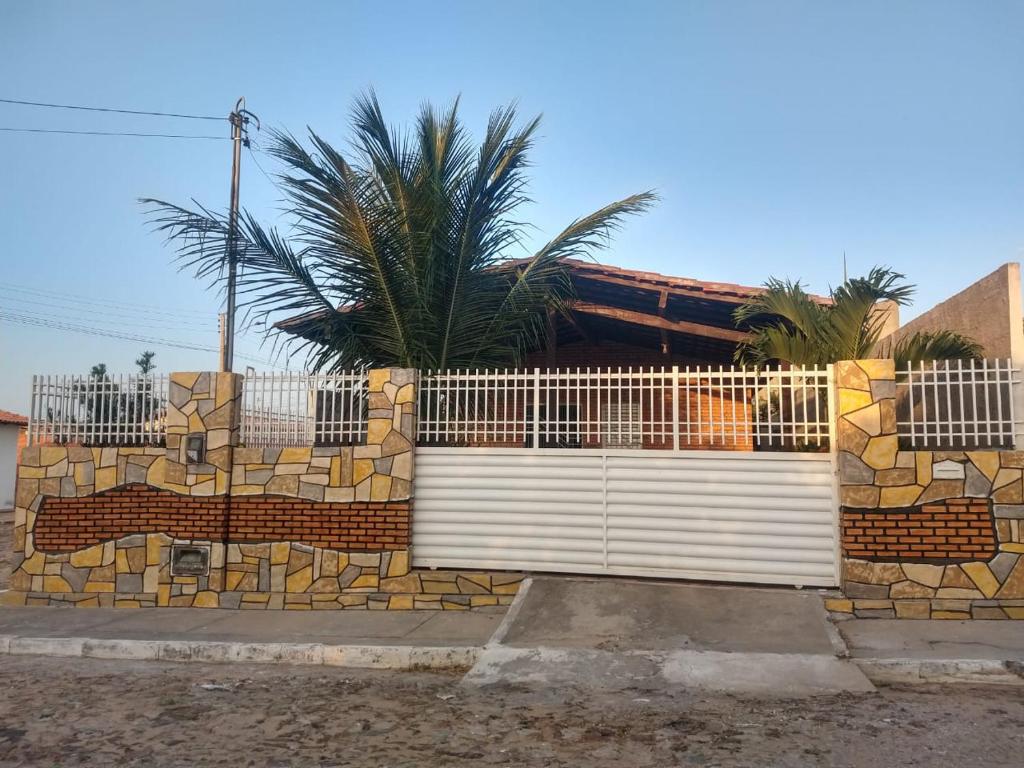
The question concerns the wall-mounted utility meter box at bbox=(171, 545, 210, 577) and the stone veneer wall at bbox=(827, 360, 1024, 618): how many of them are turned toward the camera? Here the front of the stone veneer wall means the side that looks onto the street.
2

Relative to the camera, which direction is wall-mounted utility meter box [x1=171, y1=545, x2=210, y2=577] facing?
toward the camera

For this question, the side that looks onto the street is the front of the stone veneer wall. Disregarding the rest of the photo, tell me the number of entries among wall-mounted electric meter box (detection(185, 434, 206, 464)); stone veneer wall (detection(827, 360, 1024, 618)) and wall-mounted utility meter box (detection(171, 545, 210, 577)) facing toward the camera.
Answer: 3

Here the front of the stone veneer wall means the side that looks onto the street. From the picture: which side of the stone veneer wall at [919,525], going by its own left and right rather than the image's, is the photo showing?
front

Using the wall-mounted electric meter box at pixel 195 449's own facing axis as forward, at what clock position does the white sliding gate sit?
The white sliding gate is roughly at 10 o'clock from the wall-mounted electric meter box.

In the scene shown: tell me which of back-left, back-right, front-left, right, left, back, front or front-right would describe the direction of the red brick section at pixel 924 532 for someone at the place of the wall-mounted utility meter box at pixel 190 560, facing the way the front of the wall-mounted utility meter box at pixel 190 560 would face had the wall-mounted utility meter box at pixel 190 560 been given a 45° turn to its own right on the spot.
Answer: left

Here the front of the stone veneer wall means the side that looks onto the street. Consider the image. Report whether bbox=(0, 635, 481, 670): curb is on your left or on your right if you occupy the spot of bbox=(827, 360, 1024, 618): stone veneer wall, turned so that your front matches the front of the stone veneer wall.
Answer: on your right

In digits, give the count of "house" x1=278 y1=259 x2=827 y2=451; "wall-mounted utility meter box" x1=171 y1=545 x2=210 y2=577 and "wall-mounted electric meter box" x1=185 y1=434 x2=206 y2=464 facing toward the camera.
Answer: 3

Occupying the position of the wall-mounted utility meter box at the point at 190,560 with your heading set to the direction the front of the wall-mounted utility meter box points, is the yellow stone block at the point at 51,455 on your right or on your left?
on your right
